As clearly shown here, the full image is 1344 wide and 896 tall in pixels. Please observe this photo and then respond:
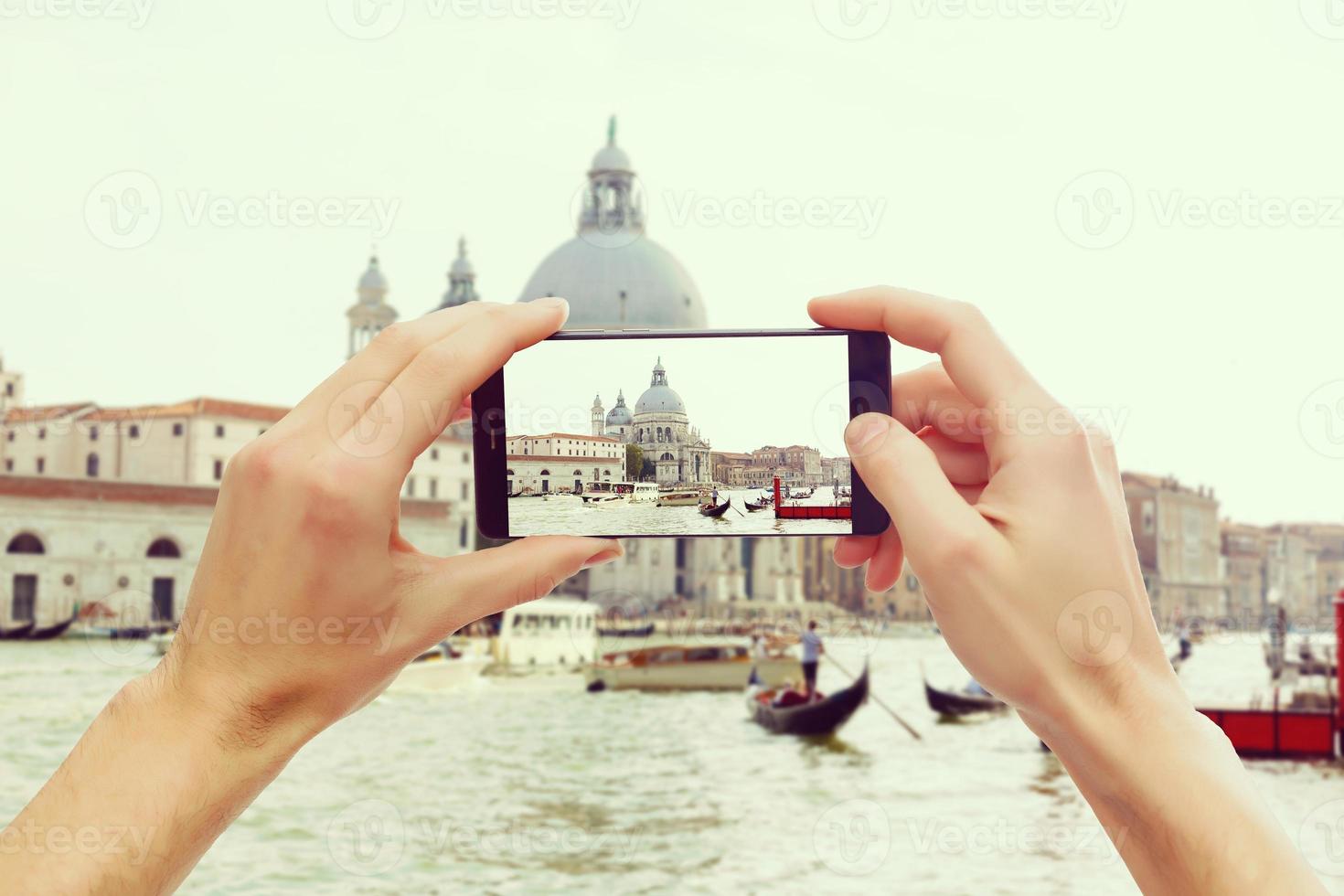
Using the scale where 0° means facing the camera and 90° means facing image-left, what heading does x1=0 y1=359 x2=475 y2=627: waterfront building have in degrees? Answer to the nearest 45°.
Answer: approximately 0°

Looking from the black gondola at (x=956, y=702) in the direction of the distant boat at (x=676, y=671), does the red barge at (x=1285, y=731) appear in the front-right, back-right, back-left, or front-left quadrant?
back-left

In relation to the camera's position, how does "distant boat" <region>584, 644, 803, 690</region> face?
facing to the left of the viewer

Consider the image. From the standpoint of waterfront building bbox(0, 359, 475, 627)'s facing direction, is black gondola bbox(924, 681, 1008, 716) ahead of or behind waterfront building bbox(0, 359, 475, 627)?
ahead
